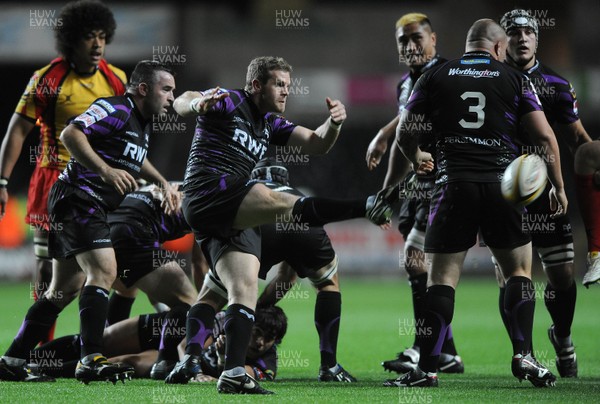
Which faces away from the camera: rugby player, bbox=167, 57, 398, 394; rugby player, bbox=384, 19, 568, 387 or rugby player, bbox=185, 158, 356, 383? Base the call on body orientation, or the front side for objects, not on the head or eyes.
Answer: rugby player, bbox=384, 19, 568, 387

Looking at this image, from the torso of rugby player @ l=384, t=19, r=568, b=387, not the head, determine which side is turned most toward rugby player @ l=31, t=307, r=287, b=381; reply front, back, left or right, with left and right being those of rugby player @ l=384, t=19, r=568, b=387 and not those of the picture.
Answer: left

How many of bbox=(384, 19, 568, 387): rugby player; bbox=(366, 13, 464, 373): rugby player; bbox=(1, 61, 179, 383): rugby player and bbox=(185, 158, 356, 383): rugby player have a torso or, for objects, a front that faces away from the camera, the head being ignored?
1

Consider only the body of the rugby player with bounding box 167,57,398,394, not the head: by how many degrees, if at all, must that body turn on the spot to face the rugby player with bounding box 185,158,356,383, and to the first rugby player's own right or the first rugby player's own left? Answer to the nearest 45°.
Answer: approximately 90° to the first rugby player's own left

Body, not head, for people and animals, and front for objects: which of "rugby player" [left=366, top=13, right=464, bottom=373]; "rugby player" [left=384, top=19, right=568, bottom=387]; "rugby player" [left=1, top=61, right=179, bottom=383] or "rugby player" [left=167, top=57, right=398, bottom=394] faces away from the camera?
"rugby player" [left=384, top=19, right=568, bottom=387]

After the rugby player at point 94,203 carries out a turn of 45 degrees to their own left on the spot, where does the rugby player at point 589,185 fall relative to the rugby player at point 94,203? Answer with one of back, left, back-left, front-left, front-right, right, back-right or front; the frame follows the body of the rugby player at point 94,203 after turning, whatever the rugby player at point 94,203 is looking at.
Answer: front
